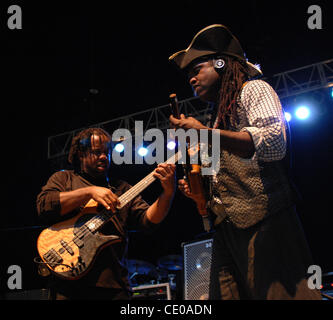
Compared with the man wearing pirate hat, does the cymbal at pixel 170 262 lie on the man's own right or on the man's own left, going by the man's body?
on the man's own right

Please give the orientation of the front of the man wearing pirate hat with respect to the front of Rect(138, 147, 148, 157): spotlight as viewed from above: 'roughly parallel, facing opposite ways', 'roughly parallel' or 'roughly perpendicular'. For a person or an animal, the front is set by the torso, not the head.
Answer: roughly perpendicular

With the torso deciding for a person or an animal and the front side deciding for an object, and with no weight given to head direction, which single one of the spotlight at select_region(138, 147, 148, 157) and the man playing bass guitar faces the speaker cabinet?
the spotlight

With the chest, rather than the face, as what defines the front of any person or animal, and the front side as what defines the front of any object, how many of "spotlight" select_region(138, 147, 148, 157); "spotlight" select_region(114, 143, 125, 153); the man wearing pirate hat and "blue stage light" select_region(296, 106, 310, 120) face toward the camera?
3

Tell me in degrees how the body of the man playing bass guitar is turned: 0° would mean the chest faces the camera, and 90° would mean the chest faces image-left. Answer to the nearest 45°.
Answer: approximately 315°

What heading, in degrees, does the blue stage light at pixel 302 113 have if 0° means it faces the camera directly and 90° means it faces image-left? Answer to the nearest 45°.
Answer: approximately 0°

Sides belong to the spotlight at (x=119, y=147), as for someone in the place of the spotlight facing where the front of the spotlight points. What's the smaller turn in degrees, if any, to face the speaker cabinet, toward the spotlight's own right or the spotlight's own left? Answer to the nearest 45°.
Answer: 0° — it already faces it
